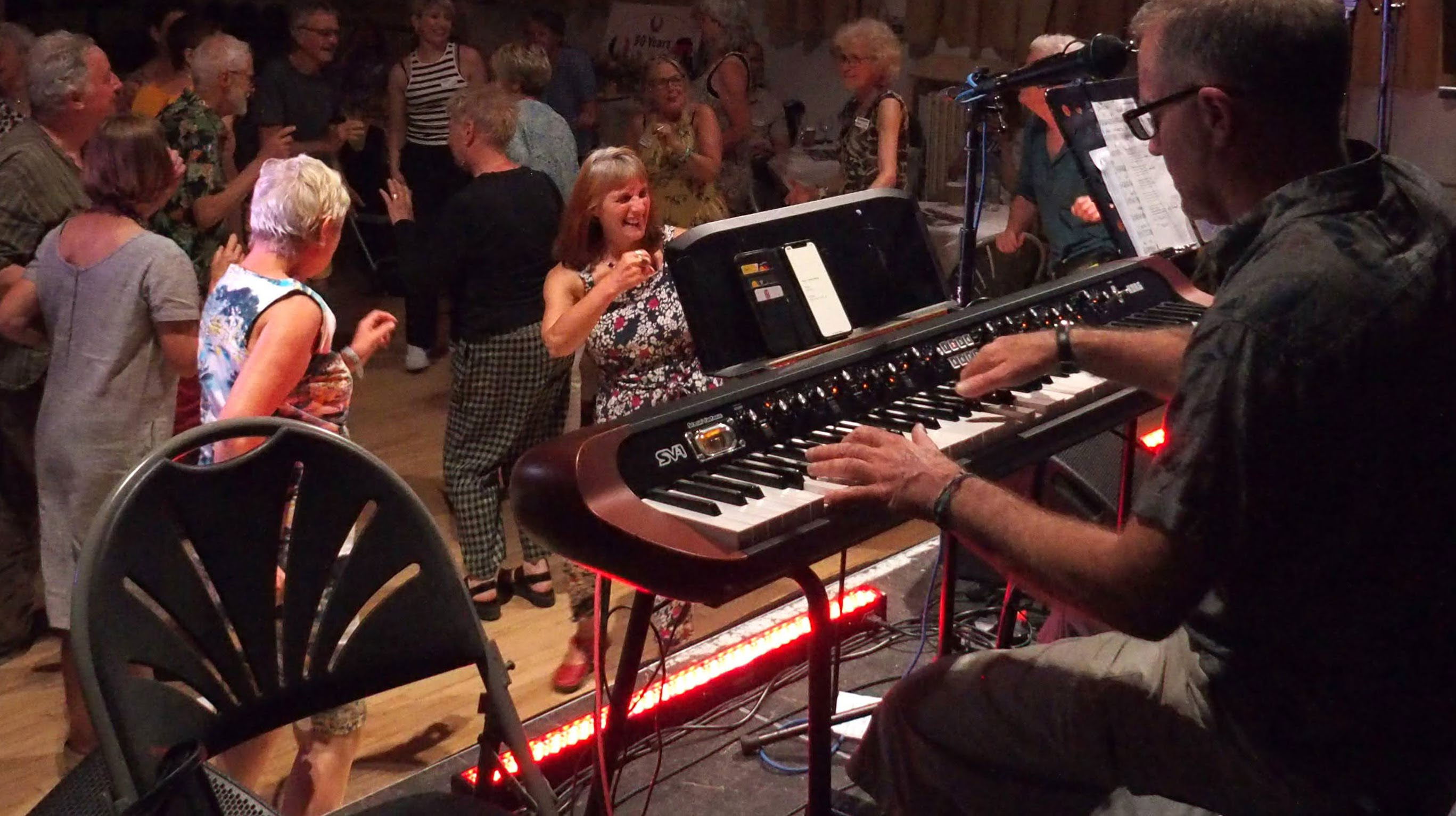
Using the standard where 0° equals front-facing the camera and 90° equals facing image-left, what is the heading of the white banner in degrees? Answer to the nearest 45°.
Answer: approximately 0°

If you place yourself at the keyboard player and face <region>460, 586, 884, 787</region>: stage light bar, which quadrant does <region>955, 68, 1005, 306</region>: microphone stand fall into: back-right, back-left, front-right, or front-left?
front-right

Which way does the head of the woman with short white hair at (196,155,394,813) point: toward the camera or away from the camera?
away from the camera

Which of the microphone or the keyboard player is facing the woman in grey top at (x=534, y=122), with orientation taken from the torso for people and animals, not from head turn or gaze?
the keyboard player

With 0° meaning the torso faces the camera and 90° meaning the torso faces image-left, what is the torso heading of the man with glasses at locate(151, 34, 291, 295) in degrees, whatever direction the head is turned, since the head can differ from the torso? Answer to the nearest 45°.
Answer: approximately 270°

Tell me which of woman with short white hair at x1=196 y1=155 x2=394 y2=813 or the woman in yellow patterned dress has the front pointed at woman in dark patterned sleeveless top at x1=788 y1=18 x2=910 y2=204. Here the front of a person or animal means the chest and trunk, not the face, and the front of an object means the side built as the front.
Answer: the woman with short white hair

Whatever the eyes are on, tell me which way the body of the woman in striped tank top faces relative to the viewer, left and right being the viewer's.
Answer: facing the viewer

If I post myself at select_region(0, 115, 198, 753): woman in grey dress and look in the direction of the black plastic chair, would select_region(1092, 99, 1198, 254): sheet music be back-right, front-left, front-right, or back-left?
front-left

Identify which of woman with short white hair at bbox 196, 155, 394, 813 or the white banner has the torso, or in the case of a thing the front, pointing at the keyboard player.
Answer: the white banner

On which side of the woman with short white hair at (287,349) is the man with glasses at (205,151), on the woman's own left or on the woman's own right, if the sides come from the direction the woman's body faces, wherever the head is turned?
on the woman's own left

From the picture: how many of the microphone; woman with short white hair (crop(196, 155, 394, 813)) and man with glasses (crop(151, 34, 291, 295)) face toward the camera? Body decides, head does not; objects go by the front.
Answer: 0

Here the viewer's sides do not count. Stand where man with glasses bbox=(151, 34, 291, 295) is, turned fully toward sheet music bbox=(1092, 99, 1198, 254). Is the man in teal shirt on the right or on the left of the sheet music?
left

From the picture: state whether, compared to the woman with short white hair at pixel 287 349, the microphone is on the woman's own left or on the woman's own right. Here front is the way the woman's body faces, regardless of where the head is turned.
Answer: on the woman's own right

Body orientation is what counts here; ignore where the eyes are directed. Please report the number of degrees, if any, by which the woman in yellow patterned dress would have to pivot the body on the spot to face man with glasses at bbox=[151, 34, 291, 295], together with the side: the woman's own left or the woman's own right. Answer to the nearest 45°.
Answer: approximately 45° to the woman's own right

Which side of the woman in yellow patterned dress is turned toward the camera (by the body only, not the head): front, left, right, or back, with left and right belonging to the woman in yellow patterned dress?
front

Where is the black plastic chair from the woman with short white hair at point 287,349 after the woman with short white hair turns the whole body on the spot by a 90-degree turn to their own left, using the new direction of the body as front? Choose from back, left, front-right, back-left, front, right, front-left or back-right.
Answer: back-left

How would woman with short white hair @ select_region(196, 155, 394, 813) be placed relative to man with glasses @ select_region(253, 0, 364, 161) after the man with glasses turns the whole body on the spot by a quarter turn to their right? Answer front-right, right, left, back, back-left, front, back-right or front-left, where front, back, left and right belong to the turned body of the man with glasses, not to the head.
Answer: front-left

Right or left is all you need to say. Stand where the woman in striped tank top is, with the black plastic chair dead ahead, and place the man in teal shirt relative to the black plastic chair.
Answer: left

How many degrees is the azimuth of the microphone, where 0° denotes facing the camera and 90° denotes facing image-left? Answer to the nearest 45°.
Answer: approximately 270°

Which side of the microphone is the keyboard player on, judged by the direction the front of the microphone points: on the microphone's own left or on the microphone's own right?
on the microphone's own right

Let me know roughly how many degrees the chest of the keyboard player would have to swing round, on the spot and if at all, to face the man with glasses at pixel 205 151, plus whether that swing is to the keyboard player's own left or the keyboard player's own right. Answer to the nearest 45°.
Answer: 0° — they already face them

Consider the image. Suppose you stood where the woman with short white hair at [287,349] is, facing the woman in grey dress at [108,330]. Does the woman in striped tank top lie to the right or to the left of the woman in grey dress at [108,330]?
right

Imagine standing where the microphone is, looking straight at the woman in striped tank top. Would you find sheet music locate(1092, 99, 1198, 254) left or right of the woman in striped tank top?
right
